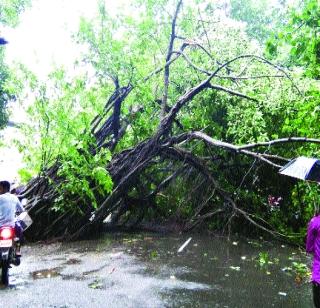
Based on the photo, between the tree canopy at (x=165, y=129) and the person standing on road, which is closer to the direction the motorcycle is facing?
the tree canopy

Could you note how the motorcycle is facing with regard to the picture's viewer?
facing away from the viewer

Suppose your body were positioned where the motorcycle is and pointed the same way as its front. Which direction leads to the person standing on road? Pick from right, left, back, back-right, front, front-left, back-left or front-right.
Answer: back-right

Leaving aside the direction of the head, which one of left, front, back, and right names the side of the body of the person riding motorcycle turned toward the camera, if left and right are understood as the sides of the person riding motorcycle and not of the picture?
back

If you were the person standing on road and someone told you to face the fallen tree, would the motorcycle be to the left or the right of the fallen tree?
left
